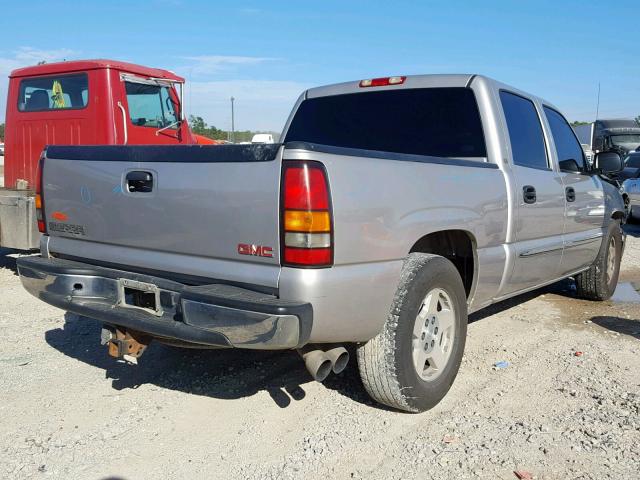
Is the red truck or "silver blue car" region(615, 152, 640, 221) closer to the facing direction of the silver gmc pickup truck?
the silver blue car

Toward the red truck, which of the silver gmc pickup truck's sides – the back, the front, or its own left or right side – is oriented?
left

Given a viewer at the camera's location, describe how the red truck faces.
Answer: facing away from the viewer and to the right of the viewer

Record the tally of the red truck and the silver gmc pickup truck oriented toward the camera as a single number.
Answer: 0

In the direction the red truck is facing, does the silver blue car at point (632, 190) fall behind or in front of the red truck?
in front

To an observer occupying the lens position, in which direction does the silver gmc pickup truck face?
facing away from the viewer and to the right of the viewer

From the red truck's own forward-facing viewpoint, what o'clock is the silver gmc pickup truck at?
The silver gmc pickup truck is roughly at 4 o'clock from the red truck.

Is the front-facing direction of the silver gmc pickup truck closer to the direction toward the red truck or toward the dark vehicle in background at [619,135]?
the dark vehicle in background

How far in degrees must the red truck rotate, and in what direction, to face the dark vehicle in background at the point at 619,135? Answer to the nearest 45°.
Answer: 0° — it already faces it
